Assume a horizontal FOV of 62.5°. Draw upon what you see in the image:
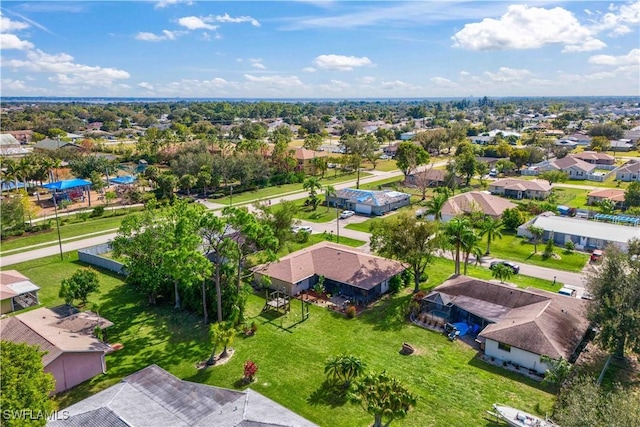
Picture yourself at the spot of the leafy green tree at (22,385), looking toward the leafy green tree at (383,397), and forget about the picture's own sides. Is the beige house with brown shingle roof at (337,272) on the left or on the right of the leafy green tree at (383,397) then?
left

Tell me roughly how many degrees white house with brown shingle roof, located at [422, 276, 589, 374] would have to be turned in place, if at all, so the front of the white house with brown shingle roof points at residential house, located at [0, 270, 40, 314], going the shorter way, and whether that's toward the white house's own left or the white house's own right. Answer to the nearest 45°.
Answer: approximately 135° to the white house's own left

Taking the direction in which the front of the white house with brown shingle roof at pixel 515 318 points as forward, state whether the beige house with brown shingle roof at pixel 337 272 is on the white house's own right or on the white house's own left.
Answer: on the white house's own left

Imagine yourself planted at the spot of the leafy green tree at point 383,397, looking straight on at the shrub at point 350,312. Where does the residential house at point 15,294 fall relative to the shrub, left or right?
left

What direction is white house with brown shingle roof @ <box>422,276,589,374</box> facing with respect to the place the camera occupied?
facing away from the viewer and to the right of the viewer

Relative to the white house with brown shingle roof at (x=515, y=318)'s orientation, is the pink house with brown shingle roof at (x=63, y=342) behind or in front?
behind

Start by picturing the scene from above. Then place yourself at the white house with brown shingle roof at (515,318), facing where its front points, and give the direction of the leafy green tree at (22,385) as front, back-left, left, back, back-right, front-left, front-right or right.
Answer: back

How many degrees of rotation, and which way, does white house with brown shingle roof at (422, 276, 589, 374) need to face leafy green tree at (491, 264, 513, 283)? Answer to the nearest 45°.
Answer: approximately 45° to its left

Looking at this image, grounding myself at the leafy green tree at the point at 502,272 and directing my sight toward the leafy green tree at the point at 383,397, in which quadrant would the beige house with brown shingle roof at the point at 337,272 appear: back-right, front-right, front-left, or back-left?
front-right

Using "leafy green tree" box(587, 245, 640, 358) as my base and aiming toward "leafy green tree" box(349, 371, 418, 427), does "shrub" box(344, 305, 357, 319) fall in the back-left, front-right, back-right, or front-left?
front-right

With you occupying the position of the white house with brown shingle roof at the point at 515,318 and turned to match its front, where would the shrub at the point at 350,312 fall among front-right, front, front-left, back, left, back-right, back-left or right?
back-left

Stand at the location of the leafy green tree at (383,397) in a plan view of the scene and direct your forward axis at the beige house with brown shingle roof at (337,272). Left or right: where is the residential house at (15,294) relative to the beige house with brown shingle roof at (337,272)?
left

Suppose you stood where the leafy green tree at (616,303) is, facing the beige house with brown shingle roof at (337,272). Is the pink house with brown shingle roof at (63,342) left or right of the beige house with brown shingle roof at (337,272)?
left
